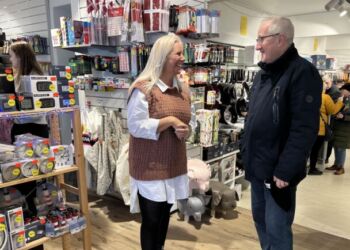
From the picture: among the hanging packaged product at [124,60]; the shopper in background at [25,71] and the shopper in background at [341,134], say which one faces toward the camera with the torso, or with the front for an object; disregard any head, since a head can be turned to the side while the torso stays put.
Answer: the hanging packaged product

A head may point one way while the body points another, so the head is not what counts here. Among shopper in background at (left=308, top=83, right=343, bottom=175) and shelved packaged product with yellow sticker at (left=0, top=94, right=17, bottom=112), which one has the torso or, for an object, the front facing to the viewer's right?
the shopper in background

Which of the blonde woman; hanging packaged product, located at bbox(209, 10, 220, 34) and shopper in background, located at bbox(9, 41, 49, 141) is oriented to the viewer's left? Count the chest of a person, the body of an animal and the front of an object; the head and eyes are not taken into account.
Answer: the shopper in background

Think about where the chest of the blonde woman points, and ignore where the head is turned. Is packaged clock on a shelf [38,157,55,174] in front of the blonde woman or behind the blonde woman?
behind

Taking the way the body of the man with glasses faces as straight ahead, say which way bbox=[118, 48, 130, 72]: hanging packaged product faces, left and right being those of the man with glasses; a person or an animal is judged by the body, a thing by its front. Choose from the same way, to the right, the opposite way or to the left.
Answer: to the left

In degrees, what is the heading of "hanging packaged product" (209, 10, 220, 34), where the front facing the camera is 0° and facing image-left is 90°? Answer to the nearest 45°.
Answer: approximately 0°

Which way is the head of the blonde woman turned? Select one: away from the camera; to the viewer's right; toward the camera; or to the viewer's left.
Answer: to the viewer's right

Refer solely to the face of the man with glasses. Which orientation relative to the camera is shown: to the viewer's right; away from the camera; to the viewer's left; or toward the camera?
to the viewer's left

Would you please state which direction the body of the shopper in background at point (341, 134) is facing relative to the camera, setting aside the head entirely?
to the viewer's left
